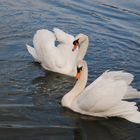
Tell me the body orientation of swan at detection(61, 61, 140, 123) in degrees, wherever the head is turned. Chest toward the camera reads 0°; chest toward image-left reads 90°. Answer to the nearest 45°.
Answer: approximately 90°
